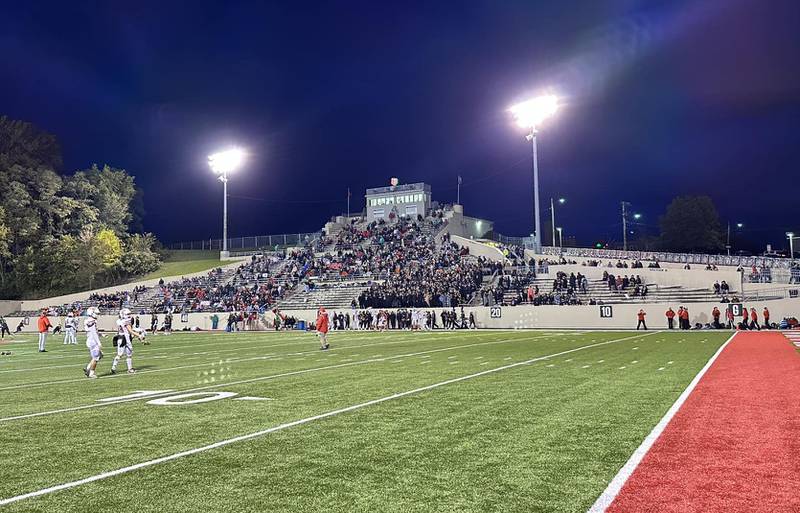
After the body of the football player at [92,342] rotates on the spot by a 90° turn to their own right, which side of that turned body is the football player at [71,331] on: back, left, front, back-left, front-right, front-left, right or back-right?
back

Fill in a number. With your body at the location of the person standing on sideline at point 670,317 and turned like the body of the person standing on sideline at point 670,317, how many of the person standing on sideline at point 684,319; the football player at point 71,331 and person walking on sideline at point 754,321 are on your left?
2

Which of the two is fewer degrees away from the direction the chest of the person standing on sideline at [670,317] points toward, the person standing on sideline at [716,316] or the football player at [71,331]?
the football player

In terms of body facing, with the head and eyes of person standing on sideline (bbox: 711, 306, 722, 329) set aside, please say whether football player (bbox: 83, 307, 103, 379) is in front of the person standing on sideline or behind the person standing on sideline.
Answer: in front

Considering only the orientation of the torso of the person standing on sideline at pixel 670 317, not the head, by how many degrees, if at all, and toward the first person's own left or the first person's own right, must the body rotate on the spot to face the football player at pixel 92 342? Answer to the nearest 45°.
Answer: approximately 45° to the first person's own right

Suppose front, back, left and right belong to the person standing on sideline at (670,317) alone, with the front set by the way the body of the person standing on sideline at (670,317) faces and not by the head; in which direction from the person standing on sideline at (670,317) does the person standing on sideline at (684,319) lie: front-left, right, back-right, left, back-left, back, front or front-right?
left

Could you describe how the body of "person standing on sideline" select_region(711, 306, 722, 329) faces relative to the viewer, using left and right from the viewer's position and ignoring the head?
facing the viewer

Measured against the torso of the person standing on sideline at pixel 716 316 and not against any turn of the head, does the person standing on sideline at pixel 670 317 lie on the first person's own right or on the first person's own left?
on the first person's own right

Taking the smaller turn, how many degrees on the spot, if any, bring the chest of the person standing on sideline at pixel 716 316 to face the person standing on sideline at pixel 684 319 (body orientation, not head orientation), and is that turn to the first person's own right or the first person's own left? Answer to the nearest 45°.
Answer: approximately 45° to the first person's own right

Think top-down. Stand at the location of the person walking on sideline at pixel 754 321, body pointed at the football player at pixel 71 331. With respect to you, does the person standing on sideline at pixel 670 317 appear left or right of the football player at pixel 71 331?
right
